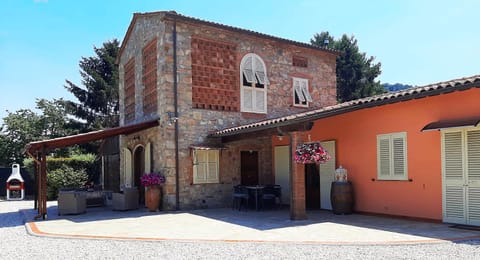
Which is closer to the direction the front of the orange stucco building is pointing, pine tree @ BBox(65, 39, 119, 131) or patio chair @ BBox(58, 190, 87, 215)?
the patio chair

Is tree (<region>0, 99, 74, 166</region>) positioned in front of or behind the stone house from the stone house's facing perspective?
behind

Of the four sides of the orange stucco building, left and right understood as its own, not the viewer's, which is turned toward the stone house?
right

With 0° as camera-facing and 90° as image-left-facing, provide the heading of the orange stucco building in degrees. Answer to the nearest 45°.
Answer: approximately 45°

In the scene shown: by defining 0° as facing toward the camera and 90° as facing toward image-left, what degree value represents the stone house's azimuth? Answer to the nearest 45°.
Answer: approximately 315°
